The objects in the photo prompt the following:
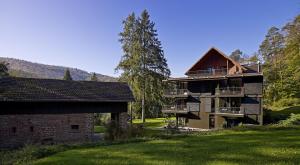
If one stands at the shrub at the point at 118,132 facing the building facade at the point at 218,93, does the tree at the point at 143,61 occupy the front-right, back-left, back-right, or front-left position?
front-left

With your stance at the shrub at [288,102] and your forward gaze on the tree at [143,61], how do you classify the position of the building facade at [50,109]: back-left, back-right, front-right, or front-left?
front-left

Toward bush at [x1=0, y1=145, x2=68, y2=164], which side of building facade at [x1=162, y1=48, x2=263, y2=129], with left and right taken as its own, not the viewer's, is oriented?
front

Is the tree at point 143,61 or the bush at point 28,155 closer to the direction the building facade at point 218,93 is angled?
the bush

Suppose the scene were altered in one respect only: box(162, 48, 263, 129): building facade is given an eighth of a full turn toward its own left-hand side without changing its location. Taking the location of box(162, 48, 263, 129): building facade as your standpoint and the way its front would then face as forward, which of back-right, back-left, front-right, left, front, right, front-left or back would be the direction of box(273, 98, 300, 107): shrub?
left

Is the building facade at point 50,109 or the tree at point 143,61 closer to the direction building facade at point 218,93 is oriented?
the building facade

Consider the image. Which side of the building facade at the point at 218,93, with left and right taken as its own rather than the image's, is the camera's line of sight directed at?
front

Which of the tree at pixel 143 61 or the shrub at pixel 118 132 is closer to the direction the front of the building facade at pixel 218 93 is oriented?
the shrub
